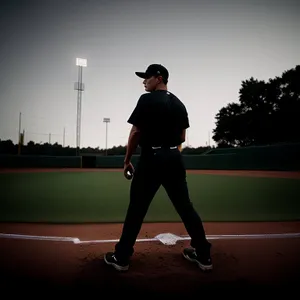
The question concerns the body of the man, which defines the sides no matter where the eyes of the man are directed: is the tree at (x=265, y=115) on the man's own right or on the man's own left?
on the man's own right

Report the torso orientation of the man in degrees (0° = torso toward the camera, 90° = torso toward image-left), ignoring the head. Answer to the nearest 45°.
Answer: approximately 135°

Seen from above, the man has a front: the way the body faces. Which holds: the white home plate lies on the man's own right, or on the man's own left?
on the man's own right
